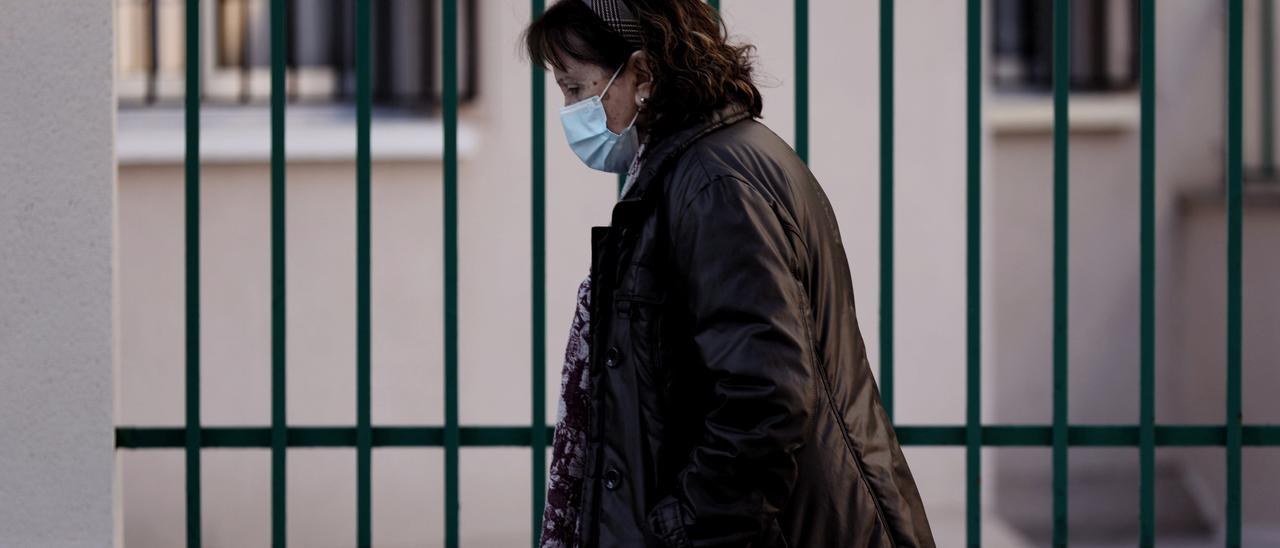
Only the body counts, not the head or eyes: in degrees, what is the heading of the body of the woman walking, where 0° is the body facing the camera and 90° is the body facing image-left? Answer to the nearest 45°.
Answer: approximately 90°

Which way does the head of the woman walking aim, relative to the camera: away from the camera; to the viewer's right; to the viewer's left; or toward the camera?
to the viewer's left
